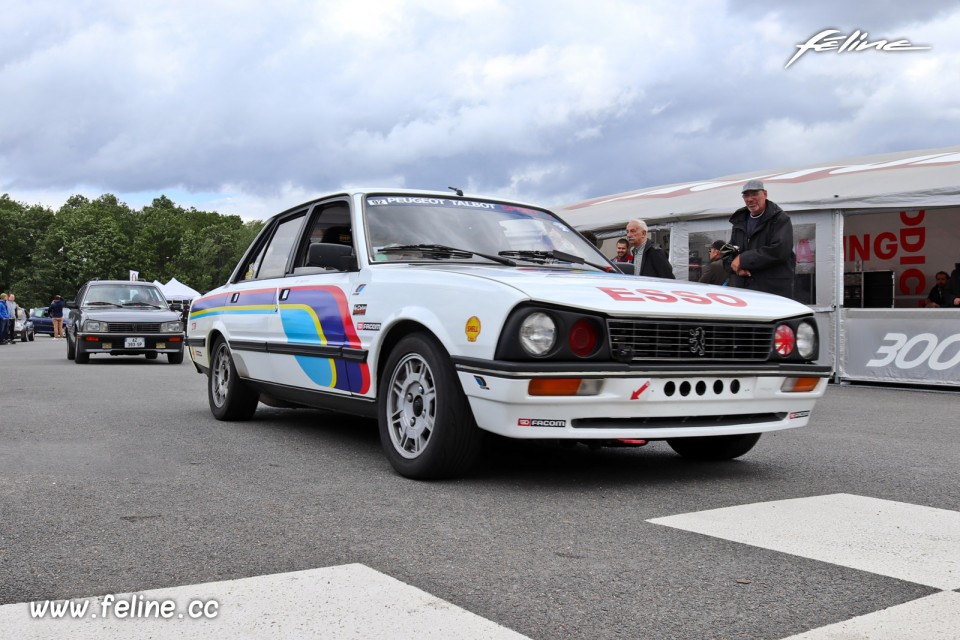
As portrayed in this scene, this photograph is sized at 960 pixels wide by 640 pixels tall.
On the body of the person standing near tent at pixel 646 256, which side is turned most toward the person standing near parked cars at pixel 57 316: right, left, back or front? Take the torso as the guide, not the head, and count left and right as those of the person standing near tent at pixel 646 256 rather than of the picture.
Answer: right

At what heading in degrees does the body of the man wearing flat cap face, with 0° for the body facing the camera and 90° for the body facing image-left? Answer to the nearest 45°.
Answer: approximately 45°

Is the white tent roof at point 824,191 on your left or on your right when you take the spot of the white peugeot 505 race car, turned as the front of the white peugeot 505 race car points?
on your left

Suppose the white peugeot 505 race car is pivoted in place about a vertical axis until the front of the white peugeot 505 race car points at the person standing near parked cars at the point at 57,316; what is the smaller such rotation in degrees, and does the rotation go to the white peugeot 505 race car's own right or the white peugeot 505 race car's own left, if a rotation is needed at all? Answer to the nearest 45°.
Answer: approximately 180°

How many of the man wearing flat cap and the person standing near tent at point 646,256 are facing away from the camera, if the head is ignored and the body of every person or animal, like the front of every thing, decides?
0

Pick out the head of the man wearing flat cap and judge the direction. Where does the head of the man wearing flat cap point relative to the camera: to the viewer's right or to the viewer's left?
to the viewer's left

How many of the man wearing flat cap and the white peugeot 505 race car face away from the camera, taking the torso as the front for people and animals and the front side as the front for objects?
0

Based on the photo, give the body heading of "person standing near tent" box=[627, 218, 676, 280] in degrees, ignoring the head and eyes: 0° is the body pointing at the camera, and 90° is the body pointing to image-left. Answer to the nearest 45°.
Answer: approximately 45°
